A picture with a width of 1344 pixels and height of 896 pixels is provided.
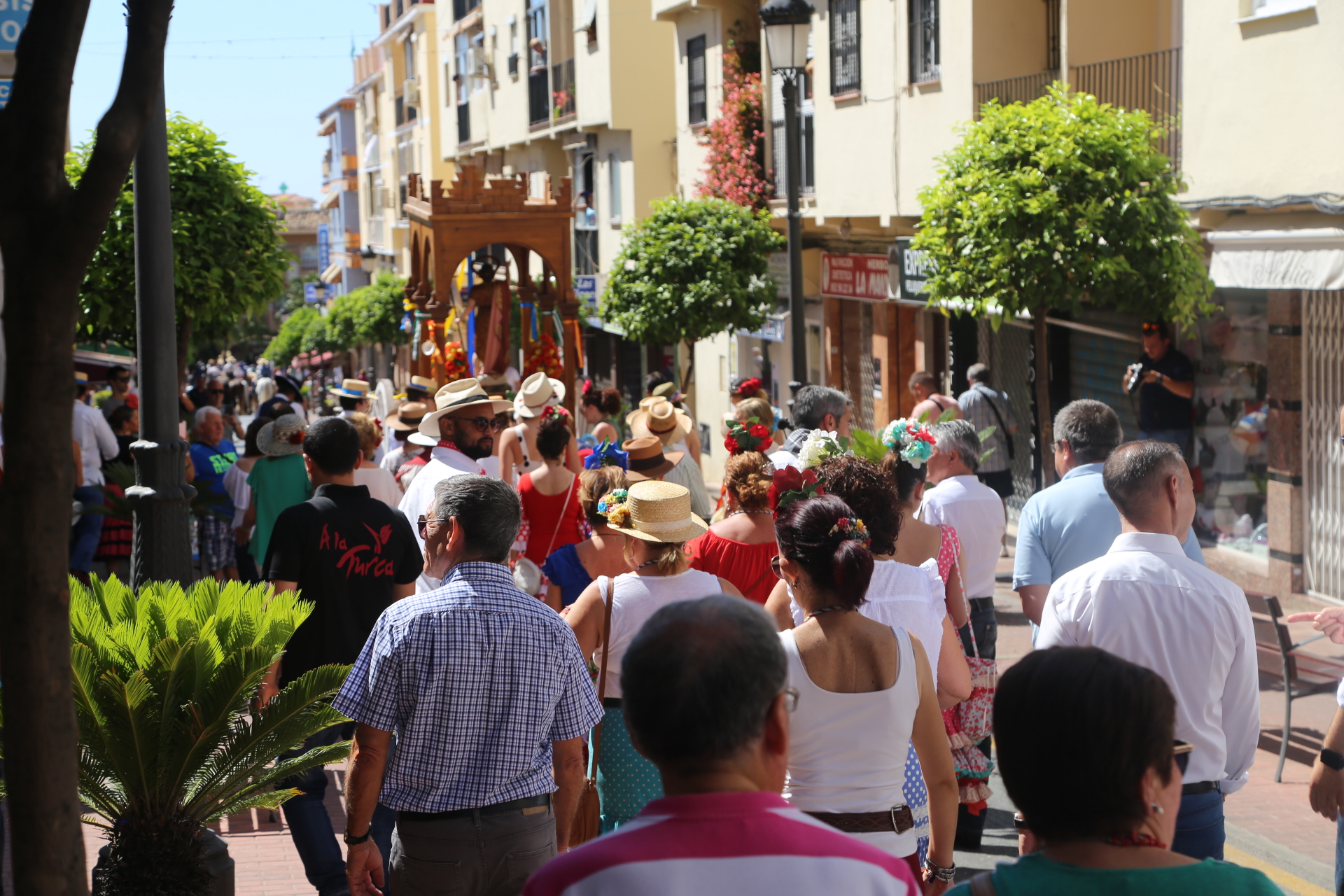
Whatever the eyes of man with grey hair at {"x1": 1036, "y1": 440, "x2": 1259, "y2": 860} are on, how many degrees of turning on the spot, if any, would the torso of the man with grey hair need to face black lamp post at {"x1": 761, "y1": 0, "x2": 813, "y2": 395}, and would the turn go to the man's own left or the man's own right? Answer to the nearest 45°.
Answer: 0° — they already face it

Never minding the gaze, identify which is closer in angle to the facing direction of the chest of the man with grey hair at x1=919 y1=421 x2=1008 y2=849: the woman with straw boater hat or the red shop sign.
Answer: the red shop sign

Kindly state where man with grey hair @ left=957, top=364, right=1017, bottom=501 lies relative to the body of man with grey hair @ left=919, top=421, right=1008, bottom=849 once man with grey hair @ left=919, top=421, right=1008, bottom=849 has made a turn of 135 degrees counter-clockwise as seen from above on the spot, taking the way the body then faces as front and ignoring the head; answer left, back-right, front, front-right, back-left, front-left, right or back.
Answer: back

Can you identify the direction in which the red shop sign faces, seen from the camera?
facing the viewer and to the left of the viewer

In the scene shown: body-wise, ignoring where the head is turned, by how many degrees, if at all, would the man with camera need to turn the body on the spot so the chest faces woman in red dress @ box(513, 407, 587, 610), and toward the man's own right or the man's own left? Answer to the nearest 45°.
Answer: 0° — they already face them

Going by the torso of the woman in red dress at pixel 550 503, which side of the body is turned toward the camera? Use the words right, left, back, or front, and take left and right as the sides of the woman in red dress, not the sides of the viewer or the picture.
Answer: back

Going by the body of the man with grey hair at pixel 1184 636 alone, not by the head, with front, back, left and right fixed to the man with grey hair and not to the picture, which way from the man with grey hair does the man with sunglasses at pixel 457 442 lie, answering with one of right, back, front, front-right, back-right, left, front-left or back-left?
front-left

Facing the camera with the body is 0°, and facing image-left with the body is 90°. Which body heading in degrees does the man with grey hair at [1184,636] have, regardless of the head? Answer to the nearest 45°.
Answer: approximately 180°

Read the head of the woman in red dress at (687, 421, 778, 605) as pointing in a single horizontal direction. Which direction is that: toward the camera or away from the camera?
away from the camera
